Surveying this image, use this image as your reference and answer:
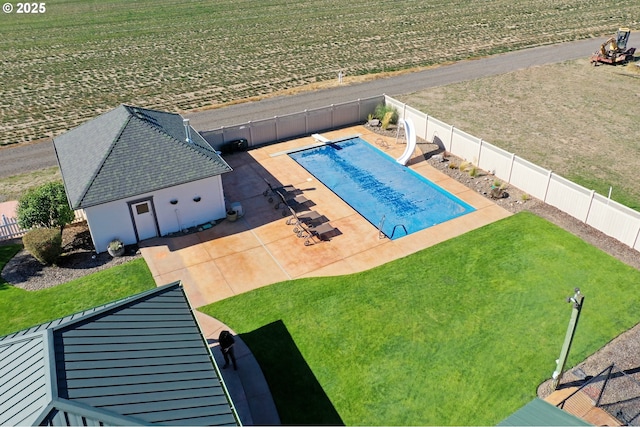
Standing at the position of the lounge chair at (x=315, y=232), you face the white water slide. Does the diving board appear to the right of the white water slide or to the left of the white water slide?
left

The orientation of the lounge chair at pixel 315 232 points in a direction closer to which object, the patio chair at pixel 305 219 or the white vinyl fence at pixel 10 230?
the patio chair

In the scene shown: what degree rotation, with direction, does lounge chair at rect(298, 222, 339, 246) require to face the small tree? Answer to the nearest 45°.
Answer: approximately 135° to its left

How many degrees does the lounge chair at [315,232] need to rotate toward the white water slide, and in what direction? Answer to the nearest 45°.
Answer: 0° — it already faces it

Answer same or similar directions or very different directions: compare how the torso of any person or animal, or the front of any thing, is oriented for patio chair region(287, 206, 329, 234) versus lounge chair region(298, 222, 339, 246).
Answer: same or similar directions

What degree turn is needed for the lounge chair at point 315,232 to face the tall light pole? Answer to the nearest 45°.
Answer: approximately 90° to its right

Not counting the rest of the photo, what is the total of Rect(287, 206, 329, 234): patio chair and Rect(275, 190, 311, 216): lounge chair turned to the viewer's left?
0

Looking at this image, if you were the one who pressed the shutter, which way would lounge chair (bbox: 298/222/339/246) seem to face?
facing away from the viewer and to the right of the viewer

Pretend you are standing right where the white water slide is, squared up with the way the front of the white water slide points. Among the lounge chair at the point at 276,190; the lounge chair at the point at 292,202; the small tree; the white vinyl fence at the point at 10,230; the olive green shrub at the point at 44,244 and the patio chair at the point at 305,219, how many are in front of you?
6

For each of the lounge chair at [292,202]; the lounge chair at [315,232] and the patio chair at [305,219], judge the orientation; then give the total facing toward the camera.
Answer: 0

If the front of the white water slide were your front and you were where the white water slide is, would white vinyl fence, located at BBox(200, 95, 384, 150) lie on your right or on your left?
on your right

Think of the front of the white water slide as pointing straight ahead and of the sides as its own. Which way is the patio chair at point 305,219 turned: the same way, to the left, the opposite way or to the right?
the opposite way

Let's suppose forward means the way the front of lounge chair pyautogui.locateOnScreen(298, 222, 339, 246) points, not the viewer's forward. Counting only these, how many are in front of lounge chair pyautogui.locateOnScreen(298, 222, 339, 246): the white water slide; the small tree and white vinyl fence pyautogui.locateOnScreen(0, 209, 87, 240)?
1

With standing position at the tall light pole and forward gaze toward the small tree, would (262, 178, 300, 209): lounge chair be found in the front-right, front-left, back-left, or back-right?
front-right

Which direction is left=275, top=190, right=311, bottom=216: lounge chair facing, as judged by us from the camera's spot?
facing away from the viewer and to the right of the viewer

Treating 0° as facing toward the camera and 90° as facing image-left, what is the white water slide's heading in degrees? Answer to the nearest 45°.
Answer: approximately 45°

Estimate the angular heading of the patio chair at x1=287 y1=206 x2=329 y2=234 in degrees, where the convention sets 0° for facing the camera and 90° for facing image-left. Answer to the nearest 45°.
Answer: approximately 225°
